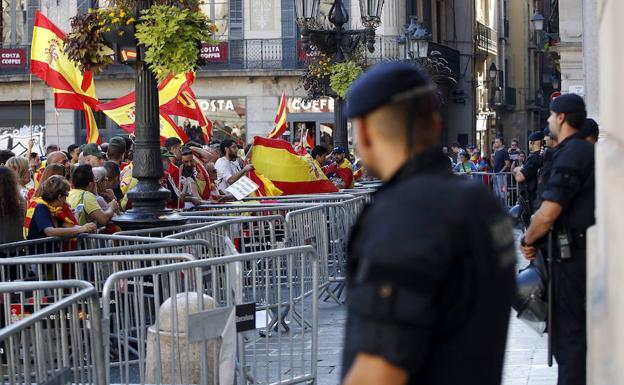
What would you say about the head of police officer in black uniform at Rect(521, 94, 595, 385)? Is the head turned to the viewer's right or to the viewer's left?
to the viewer's left

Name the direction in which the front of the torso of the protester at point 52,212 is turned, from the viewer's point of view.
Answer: to the viewer's right

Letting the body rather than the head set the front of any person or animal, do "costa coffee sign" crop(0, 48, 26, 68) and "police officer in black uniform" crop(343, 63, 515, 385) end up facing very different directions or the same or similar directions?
very different directions

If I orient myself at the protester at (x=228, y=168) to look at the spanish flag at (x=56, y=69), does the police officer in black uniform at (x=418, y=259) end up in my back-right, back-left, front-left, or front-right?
back-left

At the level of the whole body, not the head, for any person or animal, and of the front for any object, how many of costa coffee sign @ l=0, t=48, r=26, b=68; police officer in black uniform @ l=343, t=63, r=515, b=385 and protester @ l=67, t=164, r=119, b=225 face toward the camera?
1

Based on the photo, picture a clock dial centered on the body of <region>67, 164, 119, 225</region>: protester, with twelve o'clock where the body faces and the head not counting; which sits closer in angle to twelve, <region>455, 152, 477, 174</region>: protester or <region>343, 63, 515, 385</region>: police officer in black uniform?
the protester

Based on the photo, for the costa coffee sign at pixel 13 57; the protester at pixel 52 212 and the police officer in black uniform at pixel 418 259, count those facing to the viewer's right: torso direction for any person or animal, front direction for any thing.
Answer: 1

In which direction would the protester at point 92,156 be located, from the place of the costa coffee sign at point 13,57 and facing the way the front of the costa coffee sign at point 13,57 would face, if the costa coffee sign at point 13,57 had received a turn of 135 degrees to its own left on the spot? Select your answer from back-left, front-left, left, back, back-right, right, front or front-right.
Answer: back-right

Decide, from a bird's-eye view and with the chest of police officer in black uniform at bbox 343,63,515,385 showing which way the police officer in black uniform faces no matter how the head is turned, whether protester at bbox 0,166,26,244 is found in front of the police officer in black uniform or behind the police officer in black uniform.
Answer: in front

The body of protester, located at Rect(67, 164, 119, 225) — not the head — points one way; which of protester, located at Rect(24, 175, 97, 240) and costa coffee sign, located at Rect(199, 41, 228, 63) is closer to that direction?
the costa coffee sign

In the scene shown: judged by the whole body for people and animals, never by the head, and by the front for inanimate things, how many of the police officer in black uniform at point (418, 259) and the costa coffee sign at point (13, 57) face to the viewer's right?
0

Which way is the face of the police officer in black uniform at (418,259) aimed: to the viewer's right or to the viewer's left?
to the viewer's left

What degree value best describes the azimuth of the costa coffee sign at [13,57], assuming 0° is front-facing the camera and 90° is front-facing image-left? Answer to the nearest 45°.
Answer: approximately 0°

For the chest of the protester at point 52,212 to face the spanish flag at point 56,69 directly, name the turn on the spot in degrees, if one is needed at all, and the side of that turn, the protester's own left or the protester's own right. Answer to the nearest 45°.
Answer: approximately 90° to the protester's own left
